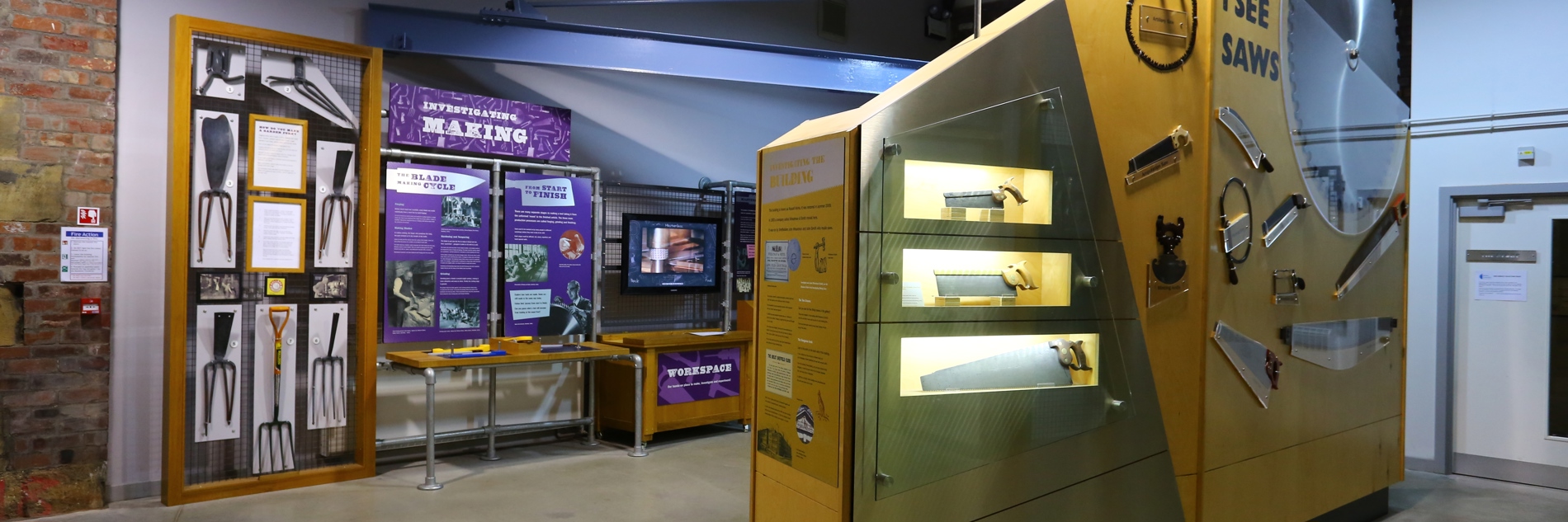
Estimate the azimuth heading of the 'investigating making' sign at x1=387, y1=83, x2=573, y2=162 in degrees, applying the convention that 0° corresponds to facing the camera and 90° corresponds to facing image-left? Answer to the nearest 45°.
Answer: approximately 315°

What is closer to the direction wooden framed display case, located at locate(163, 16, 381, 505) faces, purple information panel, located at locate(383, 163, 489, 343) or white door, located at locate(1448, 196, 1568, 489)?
the white door

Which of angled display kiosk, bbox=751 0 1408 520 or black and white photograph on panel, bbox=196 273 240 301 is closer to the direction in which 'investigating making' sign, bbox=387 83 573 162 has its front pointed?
the angled display kiosk

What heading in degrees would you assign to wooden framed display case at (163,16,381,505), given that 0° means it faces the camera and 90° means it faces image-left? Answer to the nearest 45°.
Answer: approximately 315°

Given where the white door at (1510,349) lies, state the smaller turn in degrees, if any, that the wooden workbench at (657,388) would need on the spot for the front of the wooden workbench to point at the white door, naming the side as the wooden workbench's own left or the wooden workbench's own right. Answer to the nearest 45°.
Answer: approximately 45° to the wooden workbench's own left

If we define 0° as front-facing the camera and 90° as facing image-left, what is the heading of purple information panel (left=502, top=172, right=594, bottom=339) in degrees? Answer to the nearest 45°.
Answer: approximately 315°
